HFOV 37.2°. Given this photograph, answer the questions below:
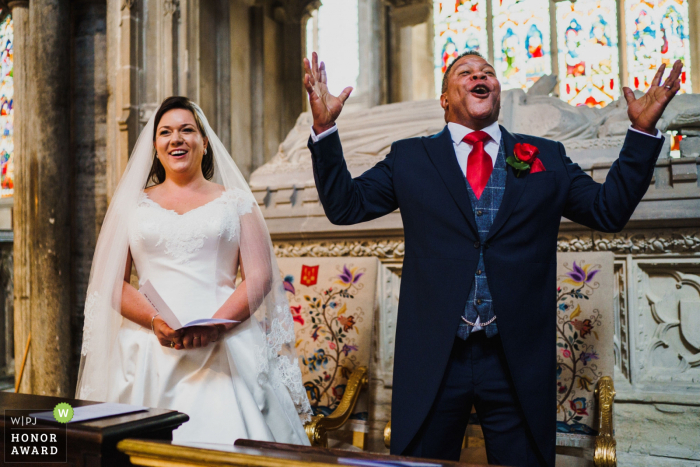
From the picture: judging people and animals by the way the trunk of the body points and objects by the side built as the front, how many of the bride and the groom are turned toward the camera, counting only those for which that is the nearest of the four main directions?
2

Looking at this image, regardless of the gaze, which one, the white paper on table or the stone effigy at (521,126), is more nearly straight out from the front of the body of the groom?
the white paper on table

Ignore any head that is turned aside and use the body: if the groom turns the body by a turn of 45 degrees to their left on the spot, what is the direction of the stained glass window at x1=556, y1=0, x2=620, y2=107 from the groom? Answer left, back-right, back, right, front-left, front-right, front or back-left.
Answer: back-left

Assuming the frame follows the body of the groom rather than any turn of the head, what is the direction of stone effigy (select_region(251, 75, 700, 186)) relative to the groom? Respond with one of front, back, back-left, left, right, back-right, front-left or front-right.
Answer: back

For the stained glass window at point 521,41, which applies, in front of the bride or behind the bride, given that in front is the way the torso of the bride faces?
behind

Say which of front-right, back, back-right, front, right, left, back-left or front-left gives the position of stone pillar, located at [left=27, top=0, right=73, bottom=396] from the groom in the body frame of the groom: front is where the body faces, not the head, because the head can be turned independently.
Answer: back-right

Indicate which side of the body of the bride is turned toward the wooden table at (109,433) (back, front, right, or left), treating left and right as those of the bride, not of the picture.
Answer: front

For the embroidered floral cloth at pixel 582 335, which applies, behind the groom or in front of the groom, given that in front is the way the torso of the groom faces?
behind

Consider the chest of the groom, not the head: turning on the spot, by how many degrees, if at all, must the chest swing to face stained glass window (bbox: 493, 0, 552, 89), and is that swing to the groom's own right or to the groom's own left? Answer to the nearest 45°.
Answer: approximately 180°

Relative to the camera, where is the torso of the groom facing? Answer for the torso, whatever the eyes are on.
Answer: toward the camera

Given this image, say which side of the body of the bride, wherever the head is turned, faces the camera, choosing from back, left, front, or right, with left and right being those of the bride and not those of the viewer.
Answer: front

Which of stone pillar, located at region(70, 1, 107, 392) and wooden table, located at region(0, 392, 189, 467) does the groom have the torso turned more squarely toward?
the wooden table

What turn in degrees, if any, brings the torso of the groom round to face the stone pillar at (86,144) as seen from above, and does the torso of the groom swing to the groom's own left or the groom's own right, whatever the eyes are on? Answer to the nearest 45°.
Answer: approximately 135° to the groom's own right

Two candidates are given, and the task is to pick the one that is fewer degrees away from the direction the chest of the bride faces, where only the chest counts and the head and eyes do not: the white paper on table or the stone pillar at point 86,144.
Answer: the white paper on table
